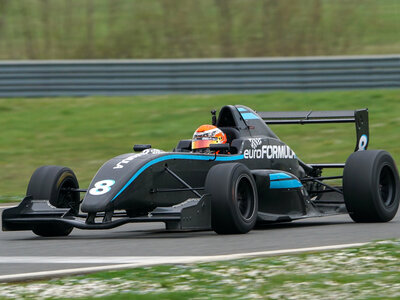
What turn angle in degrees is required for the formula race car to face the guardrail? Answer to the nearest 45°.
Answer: approximately 135° to its right

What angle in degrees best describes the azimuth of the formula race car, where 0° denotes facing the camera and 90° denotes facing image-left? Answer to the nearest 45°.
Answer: approximately 45°
